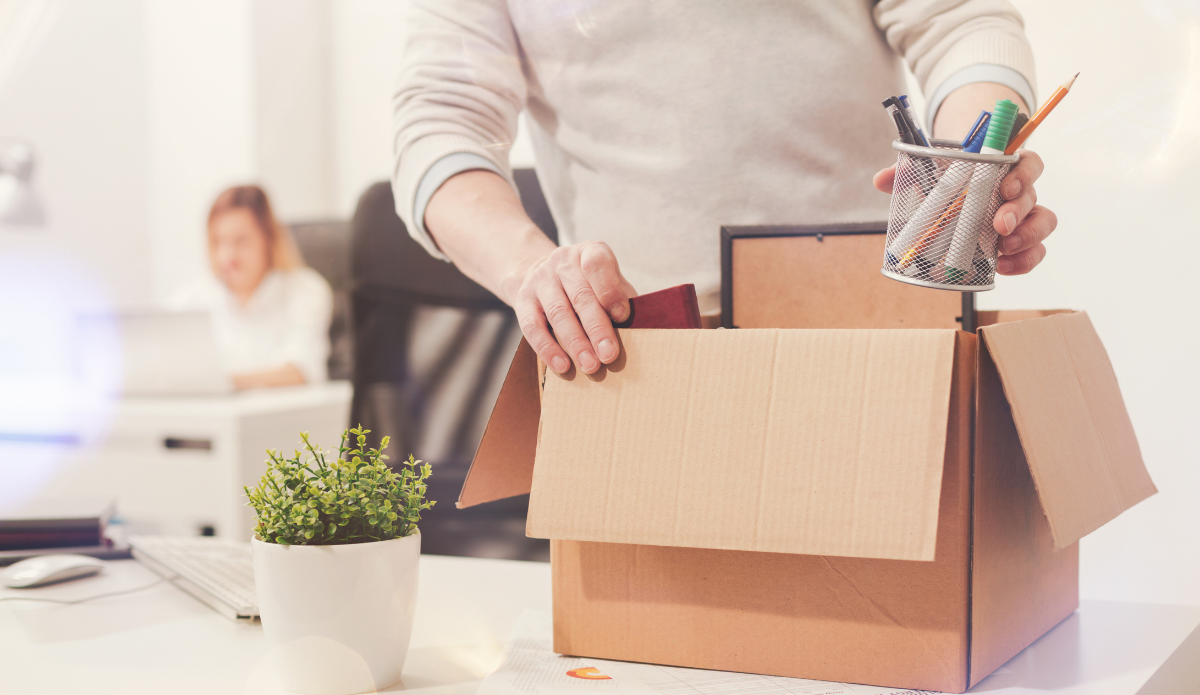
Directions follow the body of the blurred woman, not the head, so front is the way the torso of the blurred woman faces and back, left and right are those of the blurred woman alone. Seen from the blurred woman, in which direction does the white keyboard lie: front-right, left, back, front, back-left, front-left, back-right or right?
front-left

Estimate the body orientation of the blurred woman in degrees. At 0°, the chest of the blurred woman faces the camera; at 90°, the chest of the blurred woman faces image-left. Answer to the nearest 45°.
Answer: approximately 45°

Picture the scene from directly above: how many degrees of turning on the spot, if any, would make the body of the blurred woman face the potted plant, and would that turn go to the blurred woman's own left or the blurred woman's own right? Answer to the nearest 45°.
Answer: approximately 45° to the blurred woman's own left

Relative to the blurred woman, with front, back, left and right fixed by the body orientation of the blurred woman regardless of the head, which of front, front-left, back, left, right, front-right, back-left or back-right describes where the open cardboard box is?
front-left

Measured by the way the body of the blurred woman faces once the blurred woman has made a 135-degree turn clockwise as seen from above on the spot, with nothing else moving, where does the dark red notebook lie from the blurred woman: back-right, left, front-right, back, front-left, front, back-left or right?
back

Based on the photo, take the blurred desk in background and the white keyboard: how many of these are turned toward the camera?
1
